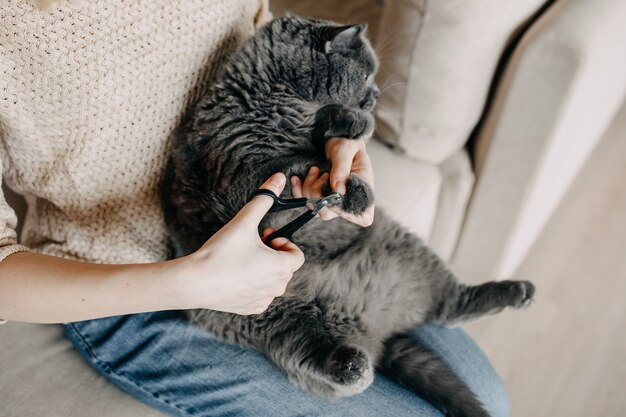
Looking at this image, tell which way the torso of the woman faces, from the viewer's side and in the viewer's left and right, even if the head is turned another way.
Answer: facing the viewer and to the right of the viewer
